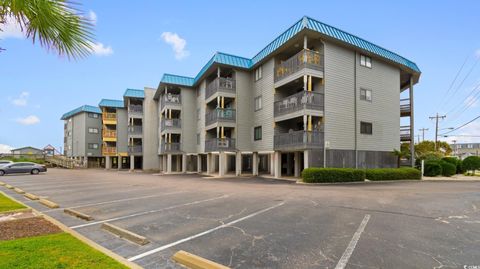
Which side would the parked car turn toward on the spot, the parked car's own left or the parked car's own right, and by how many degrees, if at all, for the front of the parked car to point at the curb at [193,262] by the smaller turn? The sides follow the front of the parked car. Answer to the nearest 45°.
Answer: approximately 90° to the parked car's own left

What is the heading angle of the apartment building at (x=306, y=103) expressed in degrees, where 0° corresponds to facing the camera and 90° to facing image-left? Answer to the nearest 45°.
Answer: approximately 45°

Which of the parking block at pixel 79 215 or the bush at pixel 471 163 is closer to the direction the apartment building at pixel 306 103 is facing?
the parking block

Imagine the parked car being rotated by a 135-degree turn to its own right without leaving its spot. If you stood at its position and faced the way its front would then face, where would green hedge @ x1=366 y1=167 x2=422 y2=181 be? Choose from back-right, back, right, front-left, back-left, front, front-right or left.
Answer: right

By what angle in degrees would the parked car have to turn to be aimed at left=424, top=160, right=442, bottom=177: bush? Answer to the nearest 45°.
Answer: approximately 135° to its left

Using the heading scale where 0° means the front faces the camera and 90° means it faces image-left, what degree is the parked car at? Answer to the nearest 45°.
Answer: approximately 90°

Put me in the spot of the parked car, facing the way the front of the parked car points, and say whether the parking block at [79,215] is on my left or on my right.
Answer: on my left

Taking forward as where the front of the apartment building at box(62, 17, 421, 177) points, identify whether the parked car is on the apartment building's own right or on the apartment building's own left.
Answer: on the apartment building's own right

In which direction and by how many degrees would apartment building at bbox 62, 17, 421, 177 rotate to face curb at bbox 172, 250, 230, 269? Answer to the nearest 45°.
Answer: approximately 45° to its left

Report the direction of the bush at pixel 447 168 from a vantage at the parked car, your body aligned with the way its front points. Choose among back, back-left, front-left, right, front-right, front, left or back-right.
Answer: back-left
